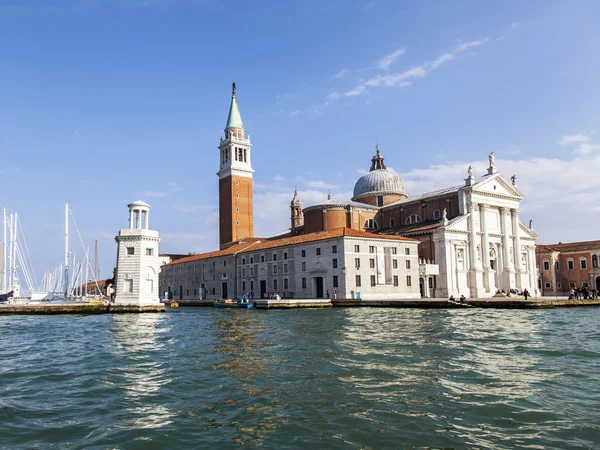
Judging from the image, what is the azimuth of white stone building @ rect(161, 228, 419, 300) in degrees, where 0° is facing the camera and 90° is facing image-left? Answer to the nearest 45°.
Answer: approximately 45°
